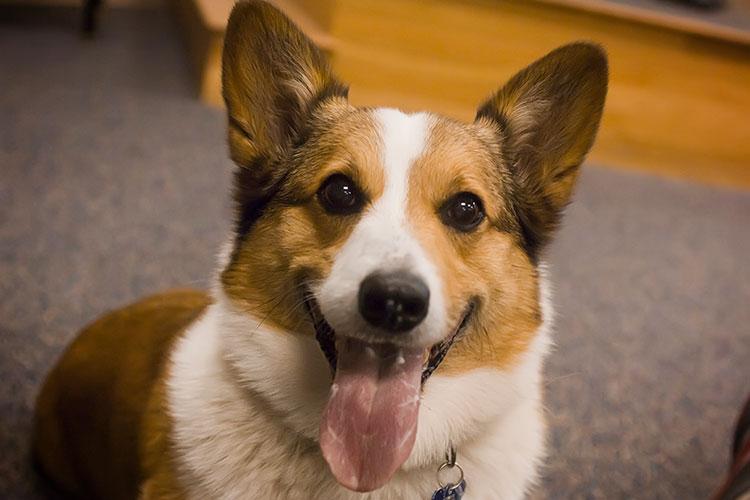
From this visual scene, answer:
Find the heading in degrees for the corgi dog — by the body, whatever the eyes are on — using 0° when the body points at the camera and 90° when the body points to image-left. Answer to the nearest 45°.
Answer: approximately 315°
